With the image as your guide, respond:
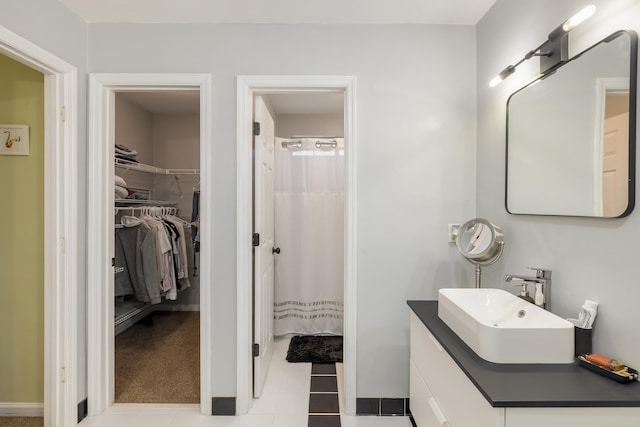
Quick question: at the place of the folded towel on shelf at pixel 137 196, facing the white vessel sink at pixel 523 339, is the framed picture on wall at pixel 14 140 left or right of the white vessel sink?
right

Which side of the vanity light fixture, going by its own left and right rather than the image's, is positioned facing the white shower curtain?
right

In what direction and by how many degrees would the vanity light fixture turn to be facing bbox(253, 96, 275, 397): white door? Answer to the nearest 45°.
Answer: approximately 45° to its right

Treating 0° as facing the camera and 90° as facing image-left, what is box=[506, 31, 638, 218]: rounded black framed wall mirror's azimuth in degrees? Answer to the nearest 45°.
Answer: approximately 45°

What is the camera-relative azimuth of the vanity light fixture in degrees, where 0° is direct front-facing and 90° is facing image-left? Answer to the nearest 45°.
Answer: approximately 45°
